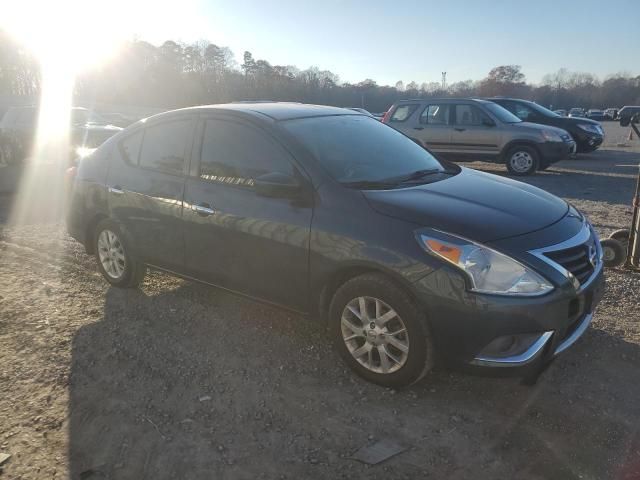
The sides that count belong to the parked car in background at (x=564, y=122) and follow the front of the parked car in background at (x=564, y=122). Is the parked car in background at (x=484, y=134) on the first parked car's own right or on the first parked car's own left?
on the first parked car's own right

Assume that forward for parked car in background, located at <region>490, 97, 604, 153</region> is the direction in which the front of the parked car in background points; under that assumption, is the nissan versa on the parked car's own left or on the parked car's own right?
on the parked car's own right

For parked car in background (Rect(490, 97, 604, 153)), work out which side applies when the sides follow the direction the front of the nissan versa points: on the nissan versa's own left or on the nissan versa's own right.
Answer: on the nissan versa's own left

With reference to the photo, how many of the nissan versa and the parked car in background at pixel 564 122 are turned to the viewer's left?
0

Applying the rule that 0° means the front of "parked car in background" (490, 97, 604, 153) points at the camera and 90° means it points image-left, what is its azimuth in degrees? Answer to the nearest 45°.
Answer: approximately 315°

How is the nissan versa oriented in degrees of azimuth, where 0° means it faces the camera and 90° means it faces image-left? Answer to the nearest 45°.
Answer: approximately 315°
